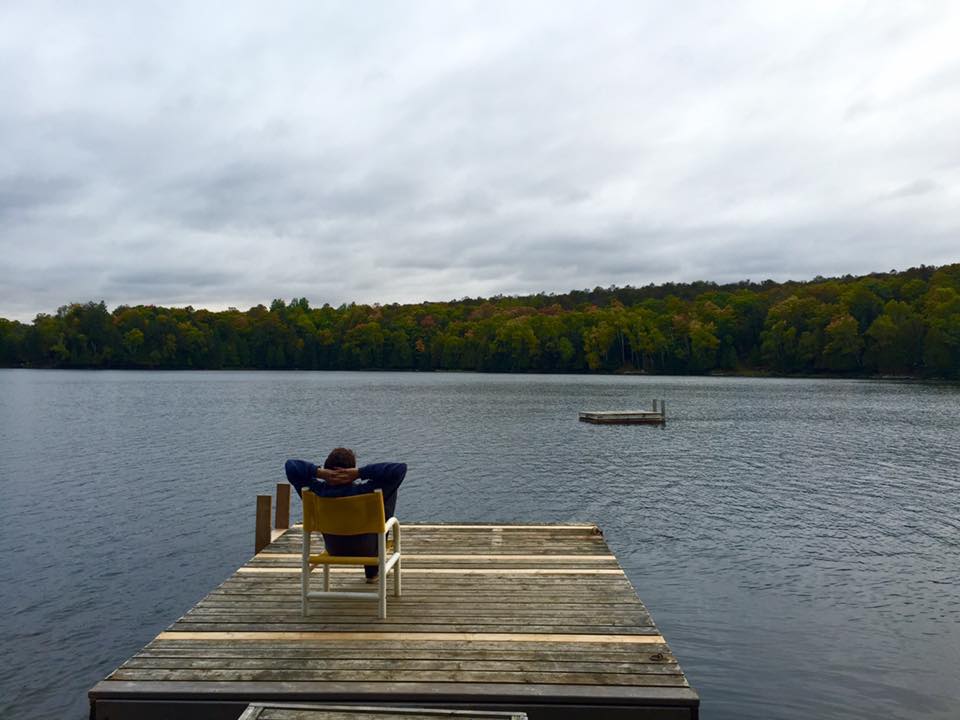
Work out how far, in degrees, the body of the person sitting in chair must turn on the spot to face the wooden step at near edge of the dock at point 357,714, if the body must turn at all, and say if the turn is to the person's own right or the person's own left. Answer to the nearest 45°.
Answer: approximately 180°

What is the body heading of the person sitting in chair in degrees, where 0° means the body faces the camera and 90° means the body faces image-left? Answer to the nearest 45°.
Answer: approximately 180°

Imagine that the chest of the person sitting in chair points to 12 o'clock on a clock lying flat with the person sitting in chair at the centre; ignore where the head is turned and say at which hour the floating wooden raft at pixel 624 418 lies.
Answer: The floating wooden raft is roughly at 1 o'clock from the person sitting in chair.

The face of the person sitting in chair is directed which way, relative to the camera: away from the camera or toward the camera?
away from the camera

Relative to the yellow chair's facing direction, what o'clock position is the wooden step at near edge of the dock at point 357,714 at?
The wooden step at near edge of the dock is roughly at 6 o'clock from the yellow chair.

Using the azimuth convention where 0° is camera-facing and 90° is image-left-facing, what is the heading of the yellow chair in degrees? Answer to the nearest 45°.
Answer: approximately 180°
